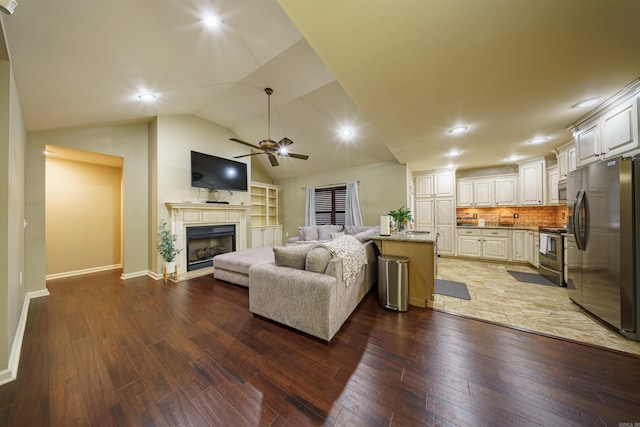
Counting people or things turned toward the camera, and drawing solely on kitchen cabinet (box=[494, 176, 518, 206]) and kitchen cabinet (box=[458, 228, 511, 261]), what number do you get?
2

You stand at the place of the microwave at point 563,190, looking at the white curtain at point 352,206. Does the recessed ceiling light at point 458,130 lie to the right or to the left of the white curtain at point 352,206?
left

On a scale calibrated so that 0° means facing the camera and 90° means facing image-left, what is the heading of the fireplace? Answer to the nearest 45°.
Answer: approximately 315°

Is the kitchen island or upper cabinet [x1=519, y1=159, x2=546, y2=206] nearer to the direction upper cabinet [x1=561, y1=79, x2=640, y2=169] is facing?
the kitchen island

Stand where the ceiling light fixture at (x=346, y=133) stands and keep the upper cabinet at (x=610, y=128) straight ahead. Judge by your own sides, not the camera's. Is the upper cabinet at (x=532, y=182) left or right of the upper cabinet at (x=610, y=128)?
left

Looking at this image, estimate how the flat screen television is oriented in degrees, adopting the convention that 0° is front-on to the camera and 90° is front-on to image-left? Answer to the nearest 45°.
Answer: approximately 315°
